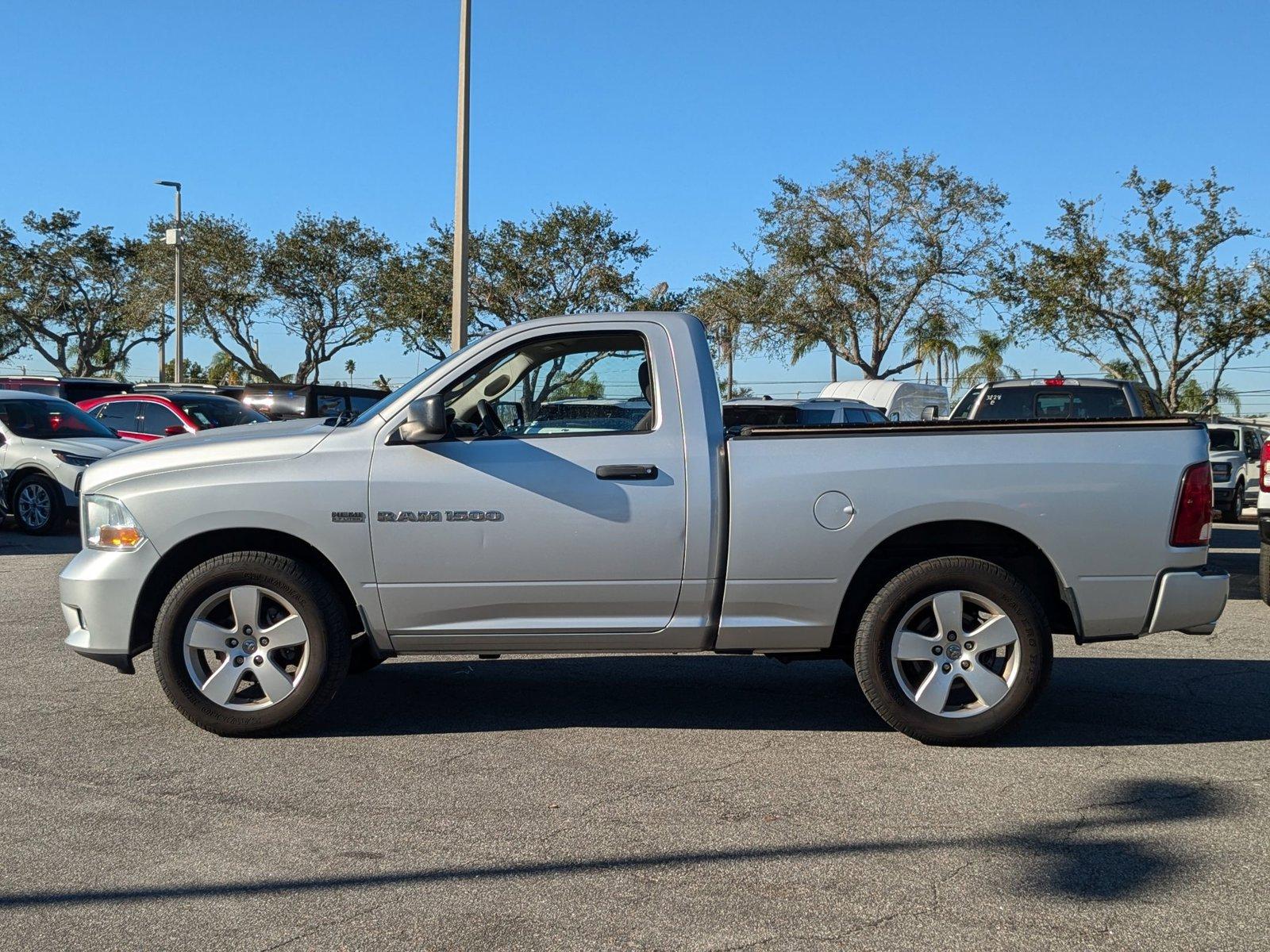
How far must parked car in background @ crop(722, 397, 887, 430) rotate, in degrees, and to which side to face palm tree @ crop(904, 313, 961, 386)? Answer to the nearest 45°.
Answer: approximately 45° to its left

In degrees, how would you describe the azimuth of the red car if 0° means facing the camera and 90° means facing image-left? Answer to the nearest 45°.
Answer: approximately 315°

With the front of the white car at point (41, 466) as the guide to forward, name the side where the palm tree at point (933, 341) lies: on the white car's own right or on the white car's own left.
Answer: on the white car's own left

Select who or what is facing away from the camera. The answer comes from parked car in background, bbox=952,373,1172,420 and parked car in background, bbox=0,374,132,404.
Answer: parked car in background, bbox=952,373,1172,420

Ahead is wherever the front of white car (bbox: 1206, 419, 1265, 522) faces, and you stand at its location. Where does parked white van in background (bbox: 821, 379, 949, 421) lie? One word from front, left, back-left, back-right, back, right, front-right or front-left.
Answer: right

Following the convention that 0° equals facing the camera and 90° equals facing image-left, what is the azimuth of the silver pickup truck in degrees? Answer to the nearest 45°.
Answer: approximately 90°

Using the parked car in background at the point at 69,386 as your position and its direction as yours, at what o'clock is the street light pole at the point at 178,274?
The street light pole is roughly at 8 o'clock from the parked car in background.

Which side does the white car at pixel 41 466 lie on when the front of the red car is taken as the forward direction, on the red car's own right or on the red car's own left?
on the red car's own right

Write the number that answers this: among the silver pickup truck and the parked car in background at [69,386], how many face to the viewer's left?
1

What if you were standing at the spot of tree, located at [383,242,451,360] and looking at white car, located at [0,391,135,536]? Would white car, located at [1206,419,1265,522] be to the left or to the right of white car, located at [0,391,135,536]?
left

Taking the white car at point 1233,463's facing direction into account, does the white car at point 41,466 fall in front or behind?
in front

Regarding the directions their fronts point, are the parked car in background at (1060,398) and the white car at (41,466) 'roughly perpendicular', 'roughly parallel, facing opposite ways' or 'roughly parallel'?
roughly perpendicular

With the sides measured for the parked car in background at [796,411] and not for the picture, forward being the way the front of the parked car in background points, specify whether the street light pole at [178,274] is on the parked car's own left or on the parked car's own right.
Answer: on the parked car's own left

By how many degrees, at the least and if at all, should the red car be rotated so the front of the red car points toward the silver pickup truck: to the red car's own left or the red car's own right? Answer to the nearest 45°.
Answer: approximately 45° to the red car's own right

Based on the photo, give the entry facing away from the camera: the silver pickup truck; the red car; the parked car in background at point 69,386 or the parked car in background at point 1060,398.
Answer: the parked car in background at point 1060,398

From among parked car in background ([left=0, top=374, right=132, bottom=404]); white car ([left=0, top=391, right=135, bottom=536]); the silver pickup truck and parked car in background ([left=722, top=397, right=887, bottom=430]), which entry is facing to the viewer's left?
the silver pickup truck

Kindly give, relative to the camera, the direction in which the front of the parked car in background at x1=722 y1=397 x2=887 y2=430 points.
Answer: facing away from the viewer and to the right of the viewer

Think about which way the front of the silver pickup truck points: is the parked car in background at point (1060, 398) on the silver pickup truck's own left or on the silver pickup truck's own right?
on the silver pickup truck's own right
